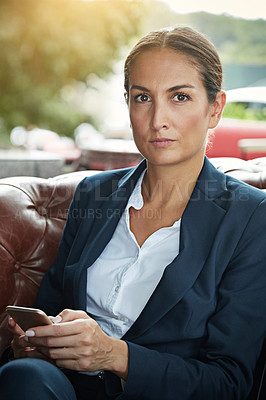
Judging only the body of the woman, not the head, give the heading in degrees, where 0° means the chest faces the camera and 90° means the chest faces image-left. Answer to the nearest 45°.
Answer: approximately 45°
